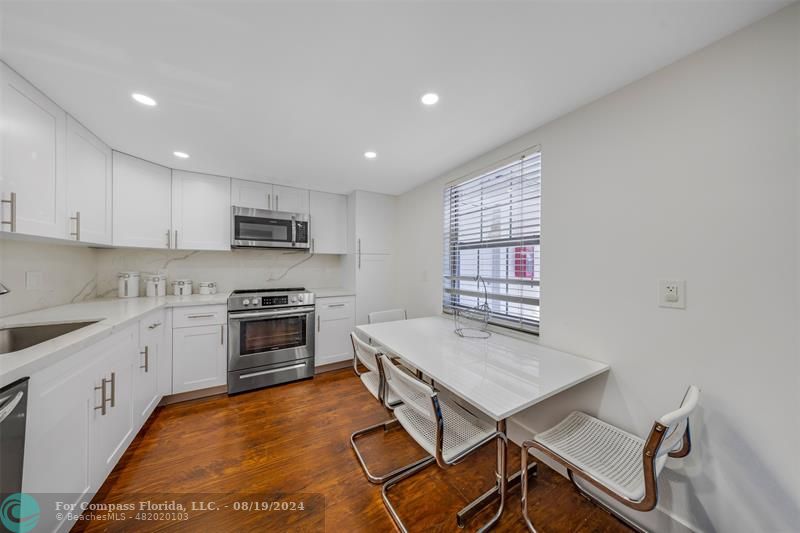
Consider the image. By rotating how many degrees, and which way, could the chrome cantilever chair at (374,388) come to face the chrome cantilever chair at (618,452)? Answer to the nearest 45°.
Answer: approximately 90° to its right

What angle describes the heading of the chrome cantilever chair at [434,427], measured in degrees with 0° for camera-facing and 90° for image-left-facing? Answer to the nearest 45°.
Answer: approximately 225°

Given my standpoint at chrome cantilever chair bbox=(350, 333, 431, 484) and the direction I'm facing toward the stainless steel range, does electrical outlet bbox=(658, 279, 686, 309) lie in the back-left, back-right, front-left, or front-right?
back-right

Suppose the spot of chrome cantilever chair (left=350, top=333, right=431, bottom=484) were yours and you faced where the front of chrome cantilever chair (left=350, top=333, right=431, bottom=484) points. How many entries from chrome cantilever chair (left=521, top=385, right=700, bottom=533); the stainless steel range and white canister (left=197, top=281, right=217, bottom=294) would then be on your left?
2

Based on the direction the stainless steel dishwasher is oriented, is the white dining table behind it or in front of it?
in front

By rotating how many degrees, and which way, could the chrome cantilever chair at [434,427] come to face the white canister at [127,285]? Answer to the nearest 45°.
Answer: approximately 135° to its left

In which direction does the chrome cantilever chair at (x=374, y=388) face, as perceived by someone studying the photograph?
facing away from the viewer and to the right of the viewer

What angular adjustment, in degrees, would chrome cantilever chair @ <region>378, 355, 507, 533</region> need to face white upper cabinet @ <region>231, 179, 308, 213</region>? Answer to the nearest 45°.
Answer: approximately 90° to its left

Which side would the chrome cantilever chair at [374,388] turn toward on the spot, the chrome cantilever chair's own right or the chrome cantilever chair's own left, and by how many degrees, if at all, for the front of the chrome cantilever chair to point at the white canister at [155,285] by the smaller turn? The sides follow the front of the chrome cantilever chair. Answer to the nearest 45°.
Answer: approximately 90° to the chrome cantilever chair's own left

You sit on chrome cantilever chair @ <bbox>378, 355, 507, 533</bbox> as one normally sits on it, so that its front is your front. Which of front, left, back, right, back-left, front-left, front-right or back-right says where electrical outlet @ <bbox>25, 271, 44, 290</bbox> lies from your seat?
back-left

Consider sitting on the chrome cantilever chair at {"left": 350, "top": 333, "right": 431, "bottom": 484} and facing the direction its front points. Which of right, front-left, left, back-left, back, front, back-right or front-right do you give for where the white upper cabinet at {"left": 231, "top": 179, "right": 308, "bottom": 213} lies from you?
left

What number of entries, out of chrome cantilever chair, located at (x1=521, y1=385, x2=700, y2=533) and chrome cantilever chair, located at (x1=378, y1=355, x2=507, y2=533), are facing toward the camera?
0

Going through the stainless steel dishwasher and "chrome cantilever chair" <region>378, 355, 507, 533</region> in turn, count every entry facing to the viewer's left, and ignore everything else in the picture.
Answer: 0

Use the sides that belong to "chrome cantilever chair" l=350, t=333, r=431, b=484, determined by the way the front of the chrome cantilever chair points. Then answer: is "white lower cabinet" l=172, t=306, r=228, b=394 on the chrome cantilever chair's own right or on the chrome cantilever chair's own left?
on the chrome cantilever chair's own left
